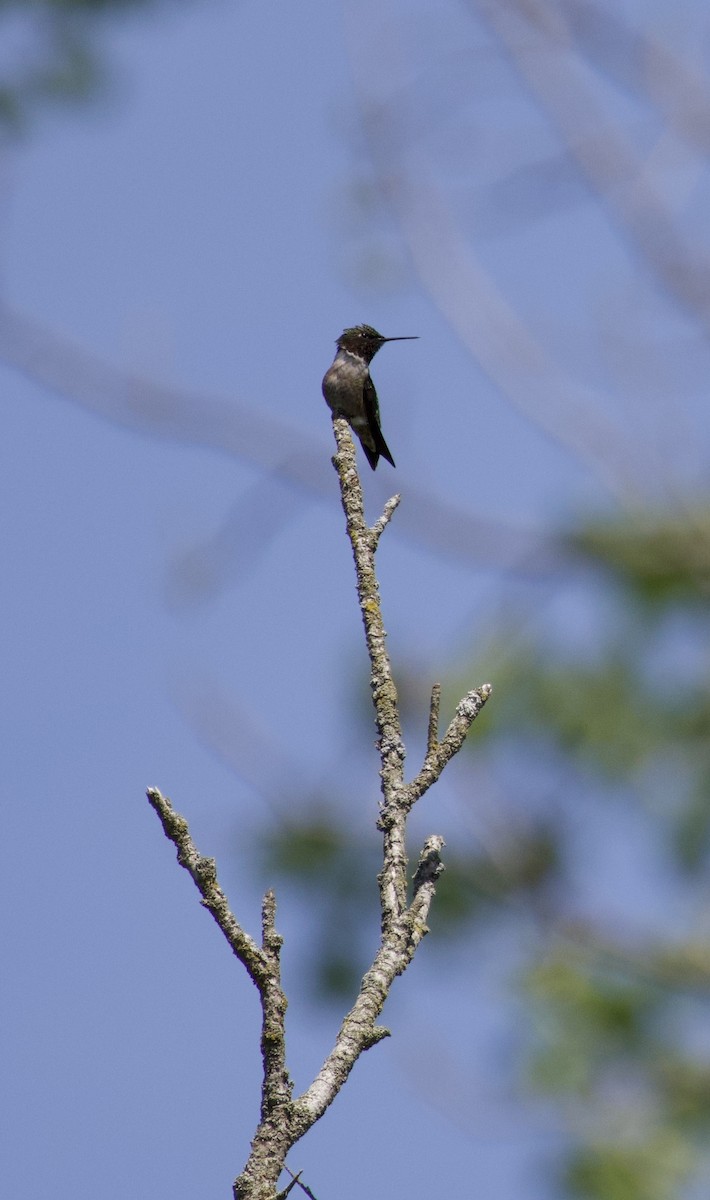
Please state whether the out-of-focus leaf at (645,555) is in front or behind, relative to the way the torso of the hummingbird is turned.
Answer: behind

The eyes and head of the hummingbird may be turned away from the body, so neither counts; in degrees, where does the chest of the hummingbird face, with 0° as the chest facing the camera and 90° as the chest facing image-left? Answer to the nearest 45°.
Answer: approximately 45°

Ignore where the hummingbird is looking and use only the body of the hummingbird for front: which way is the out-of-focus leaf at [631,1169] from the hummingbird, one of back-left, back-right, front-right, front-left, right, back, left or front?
back
